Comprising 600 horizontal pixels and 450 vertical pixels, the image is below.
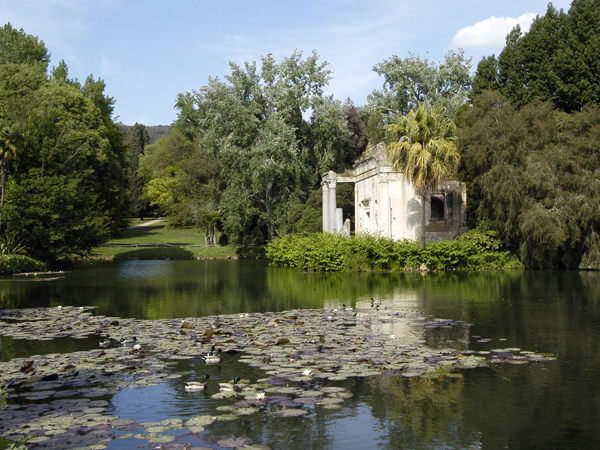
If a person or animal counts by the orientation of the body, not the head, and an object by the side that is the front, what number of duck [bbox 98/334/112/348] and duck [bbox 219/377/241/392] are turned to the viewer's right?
2

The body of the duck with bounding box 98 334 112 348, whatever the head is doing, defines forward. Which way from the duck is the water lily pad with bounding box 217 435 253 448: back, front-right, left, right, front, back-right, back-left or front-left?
right

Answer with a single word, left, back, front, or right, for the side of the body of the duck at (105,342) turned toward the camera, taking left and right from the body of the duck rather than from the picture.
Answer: right

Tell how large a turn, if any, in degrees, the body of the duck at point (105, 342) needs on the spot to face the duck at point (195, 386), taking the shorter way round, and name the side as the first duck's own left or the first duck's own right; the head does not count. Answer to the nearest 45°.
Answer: approximately 90° to the first duck's own right

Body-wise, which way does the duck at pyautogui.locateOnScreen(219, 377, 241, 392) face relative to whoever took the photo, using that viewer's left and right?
facing to the right of the viewer

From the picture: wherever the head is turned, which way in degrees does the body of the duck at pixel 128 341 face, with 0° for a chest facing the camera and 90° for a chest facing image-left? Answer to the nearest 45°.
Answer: approximately 270°
